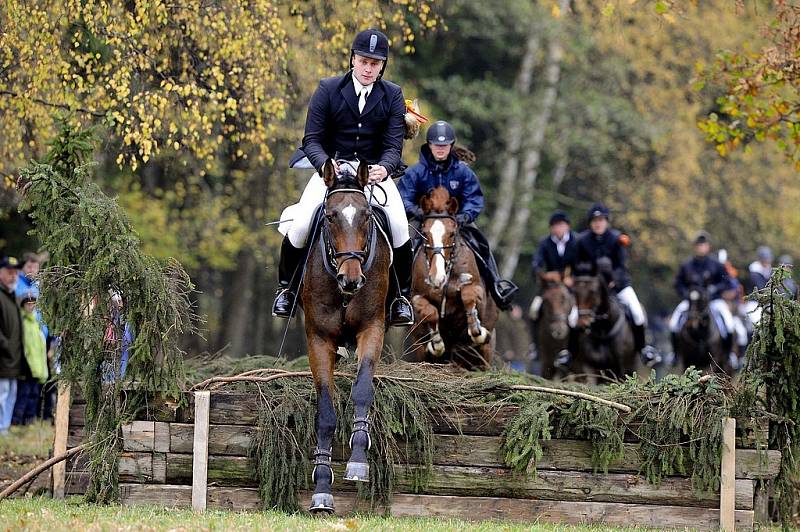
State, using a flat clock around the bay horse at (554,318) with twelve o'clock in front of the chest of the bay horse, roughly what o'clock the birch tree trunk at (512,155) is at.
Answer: The birch tree trunk is roughly at 6 o'clock from the bay horse.

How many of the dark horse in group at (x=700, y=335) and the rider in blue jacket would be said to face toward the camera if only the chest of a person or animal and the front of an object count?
2

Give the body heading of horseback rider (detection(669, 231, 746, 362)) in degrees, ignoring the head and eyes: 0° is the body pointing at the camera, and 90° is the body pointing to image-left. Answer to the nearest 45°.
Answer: approximately 0°

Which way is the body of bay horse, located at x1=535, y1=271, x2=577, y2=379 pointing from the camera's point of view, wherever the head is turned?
toward the camera

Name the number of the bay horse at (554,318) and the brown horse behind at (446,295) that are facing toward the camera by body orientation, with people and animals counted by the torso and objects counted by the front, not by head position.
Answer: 2

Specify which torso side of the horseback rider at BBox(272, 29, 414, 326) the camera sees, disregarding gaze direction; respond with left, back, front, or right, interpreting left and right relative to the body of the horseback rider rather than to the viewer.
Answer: front

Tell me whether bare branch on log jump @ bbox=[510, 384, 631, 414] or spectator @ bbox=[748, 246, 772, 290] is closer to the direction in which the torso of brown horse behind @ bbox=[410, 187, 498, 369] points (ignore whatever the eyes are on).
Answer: the bare branch on log jump

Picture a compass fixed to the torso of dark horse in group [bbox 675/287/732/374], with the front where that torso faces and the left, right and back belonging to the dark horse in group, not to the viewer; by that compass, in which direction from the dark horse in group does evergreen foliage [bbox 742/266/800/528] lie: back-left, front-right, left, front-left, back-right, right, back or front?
front
